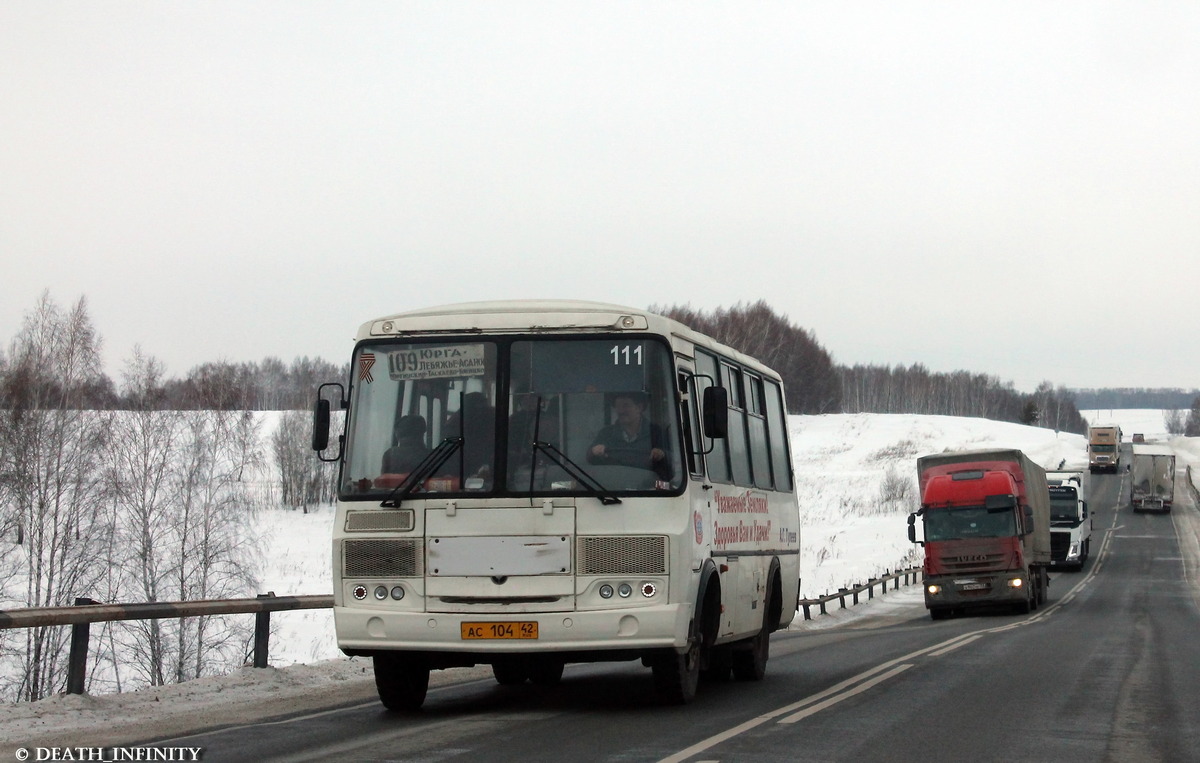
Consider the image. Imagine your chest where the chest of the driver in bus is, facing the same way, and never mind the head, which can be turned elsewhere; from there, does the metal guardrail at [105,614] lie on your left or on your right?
on your right

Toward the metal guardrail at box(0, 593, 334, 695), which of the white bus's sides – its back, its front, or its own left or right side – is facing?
right

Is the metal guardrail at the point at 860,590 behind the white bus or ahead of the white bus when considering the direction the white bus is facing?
behind

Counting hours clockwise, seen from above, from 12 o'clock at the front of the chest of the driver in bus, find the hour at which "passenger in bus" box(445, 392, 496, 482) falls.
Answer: The passenger in bus is roughly at 3 o'clock from the driver in bus.

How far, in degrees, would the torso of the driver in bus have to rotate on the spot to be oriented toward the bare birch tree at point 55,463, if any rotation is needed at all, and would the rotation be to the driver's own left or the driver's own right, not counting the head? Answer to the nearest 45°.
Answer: approximately 135° to the driver's own right

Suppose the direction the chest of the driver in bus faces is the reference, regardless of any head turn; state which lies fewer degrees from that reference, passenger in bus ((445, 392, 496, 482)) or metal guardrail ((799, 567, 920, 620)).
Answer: the passenger in bus

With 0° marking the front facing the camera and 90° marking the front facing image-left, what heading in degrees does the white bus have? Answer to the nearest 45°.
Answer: approximately 0°

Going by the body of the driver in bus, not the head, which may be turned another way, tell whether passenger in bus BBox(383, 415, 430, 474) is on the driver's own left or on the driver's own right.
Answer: on the driver's own right
